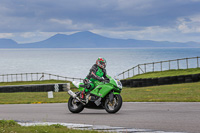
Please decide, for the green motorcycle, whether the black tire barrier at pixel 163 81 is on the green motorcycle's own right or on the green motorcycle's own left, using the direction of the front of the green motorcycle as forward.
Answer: on the green motorcycle's own left

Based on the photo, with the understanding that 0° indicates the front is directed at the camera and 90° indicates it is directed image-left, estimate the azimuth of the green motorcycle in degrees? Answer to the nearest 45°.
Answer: approximately 315°
